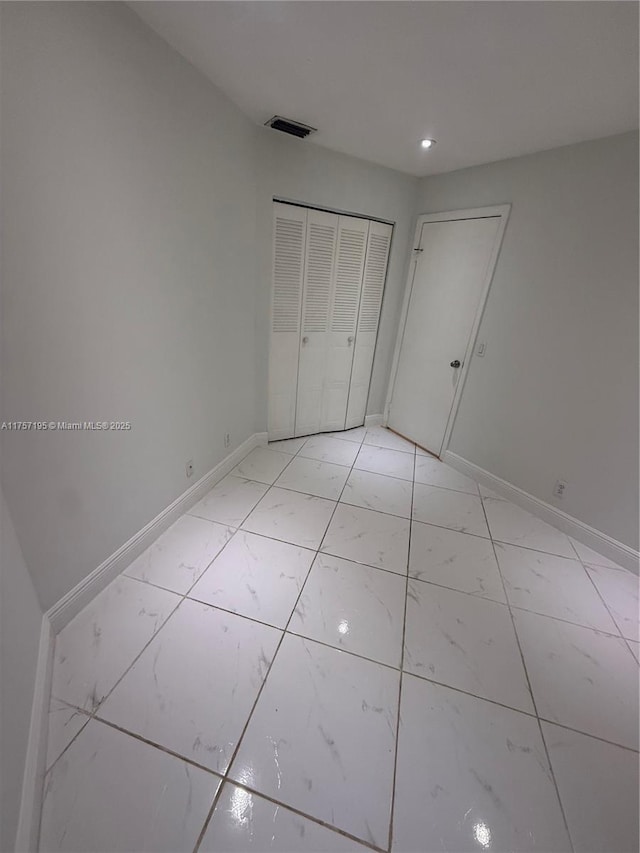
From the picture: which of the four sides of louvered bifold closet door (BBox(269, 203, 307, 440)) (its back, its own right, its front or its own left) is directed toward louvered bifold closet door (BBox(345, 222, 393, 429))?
left

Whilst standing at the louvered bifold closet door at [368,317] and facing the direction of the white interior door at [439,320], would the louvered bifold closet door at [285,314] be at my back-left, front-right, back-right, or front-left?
back-right

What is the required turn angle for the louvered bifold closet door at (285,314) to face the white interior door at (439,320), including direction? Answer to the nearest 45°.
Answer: approximately 45° to its left

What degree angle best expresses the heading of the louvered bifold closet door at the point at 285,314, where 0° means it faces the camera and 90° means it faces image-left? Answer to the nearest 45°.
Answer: approximately 315°

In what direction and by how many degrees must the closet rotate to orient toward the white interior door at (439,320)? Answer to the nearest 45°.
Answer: approximately 45° to its left

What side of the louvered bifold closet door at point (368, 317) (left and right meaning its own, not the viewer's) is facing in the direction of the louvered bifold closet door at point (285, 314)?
right

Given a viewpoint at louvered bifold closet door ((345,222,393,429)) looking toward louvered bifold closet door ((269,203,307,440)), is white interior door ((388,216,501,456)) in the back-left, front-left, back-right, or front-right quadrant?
back-left
